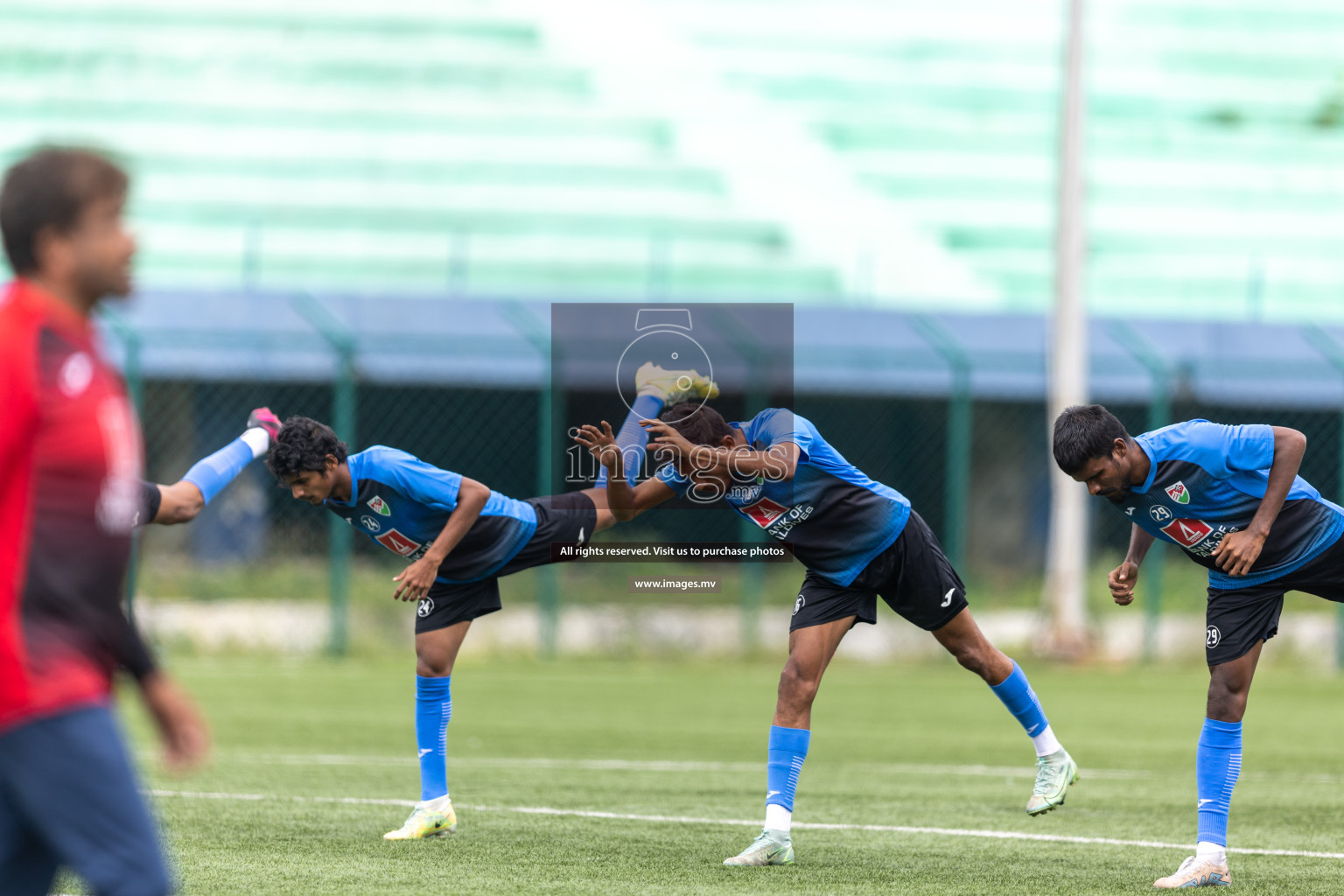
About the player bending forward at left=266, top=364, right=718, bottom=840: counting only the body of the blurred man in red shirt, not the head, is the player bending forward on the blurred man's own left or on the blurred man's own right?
on the blurred man's own left

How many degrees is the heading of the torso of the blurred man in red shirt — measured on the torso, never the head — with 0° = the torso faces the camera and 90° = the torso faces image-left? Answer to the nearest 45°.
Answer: approximately 270°

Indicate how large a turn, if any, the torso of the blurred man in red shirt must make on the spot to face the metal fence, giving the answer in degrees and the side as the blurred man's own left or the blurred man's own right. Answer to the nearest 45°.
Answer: approximately 45° to the blurred man's own left

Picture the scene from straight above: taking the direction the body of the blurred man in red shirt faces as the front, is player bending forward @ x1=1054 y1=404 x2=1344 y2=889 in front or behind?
in front

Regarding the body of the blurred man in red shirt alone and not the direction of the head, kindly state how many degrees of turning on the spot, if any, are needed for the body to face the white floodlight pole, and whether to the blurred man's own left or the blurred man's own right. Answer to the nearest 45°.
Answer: approximately 45° to the blurred man's own left

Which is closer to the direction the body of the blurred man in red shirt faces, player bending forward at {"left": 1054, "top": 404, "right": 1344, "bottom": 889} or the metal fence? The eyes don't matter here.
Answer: the player bending forward

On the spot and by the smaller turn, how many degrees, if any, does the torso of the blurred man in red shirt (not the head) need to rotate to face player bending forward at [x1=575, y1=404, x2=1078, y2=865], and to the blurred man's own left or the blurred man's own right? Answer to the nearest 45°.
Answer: approximately 45° to the blurred man's own left

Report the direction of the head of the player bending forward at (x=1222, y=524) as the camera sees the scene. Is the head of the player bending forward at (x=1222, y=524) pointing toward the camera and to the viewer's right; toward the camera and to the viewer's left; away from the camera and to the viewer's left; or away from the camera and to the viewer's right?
toward the camera and to the viewer's left

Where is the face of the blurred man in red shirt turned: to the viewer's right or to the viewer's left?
to the viewer's right
